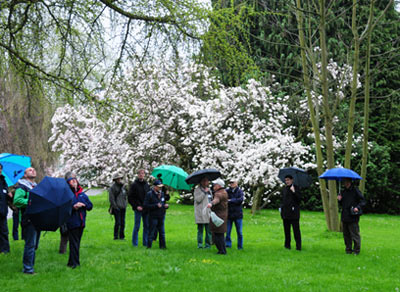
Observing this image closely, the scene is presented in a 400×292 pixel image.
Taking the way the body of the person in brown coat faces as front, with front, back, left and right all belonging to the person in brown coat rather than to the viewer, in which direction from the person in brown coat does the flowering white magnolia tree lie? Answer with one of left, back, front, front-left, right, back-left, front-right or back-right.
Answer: right

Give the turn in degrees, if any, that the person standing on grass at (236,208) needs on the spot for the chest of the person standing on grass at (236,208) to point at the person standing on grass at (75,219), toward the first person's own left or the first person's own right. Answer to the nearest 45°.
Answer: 0° — they already face them

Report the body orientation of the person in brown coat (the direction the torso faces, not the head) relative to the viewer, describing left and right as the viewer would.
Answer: facing to the left of the viewer

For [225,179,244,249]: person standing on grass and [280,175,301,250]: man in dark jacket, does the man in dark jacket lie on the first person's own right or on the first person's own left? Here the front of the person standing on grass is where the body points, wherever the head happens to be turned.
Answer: on the first person's own left

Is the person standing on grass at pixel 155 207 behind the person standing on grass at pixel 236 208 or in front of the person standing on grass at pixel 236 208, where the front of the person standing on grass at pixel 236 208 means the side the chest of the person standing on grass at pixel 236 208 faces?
in front

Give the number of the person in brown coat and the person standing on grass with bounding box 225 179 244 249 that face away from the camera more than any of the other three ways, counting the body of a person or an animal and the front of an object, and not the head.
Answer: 0

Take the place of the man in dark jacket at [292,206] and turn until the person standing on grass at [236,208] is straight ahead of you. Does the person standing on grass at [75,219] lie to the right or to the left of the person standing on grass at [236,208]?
left

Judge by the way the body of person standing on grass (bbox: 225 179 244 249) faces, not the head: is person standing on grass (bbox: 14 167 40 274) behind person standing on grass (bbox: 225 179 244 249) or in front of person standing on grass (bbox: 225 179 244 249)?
in front

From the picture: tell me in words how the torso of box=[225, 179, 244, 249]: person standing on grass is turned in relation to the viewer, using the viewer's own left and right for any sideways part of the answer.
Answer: facing the viewer and to the left of the viewer

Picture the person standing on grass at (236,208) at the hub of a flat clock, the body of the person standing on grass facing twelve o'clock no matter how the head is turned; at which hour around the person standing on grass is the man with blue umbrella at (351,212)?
The man with blue umbrella is roughly at 8 o'clock from the person standing on grass.

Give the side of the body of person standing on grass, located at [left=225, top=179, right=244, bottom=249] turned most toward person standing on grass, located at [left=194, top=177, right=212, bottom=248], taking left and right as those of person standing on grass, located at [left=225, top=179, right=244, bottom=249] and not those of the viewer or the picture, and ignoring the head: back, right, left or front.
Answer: right
